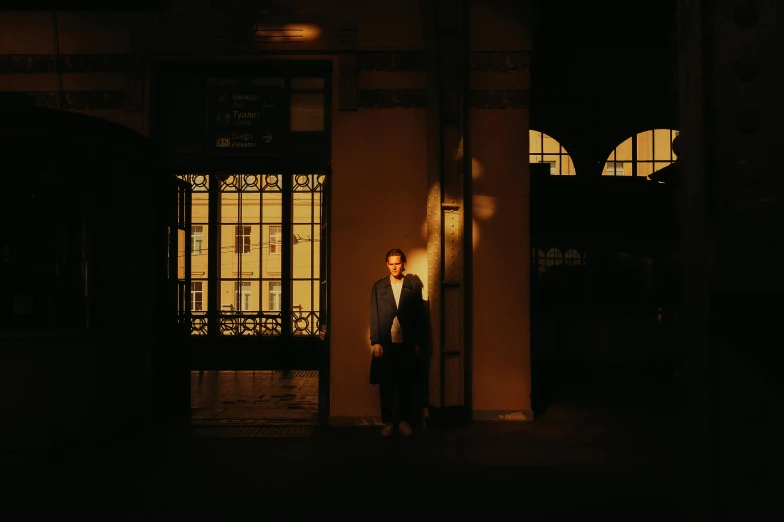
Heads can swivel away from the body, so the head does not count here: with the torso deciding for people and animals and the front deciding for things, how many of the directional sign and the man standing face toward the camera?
2

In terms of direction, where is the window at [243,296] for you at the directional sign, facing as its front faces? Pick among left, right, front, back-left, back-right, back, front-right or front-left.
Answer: back

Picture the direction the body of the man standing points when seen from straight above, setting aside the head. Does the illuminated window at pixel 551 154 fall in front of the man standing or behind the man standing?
behind

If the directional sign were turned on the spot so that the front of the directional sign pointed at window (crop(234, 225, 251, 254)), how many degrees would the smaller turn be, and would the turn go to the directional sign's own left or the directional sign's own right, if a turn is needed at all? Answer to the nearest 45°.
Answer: approximately 180°

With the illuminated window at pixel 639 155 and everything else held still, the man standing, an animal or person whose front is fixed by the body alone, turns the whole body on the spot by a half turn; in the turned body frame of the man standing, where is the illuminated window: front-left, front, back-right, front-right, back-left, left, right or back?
front-right

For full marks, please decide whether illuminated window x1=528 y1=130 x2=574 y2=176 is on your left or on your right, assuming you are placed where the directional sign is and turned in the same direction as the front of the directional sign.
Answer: on your left

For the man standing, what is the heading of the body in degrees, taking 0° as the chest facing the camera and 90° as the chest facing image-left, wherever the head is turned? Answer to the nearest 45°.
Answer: approximately 0°

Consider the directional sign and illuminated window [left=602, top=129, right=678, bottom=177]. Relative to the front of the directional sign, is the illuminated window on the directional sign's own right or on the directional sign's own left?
on the directional sign's own left

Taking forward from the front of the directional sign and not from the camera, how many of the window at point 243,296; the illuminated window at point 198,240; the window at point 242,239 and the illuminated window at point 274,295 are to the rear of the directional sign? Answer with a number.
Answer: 4

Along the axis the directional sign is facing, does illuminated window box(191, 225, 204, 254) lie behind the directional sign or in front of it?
behind

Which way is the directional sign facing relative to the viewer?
toward the camera

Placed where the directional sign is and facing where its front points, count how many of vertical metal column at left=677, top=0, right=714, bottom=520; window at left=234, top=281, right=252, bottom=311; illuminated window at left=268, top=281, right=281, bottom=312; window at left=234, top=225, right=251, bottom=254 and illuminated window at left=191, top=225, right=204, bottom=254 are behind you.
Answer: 4
